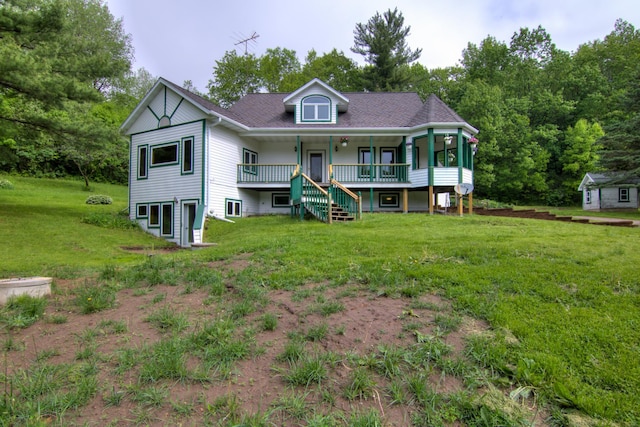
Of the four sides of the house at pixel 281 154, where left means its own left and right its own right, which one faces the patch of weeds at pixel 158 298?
front

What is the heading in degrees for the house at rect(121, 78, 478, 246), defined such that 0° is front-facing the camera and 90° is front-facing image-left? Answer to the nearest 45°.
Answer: approximately 0°

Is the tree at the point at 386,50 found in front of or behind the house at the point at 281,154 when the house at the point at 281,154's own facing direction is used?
behind

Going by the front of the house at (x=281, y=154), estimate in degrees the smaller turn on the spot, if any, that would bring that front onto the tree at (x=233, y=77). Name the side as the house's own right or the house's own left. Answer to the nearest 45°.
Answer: approximately 180°

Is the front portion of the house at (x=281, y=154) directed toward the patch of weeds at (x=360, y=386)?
yes

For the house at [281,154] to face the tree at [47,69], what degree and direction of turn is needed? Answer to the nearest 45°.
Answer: approximately 45° to its right

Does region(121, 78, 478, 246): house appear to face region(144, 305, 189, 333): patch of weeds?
yes

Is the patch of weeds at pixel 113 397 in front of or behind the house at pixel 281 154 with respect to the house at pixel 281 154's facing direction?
in front

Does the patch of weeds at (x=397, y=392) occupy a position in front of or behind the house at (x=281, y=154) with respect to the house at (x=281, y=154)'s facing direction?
in front

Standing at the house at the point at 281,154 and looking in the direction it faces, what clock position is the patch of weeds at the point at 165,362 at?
The patch of weeds is roughly at 12 o'clock from the house.

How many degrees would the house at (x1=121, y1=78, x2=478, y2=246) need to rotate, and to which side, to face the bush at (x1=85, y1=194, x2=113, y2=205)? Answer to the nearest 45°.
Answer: approximately 90° to its right

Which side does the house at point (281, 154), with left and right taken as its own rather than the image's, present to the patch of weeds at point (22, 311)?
front

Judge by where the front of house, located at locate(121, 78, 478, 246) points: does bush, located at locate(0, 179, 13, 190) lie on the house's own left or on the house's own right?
on the house's own right

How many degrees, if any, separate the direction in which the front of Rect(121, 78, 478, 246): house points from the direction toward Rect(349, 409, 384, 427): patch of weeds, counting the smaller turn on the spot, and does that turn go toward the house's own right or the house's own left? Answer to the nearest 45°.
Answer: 0° — it already faces it

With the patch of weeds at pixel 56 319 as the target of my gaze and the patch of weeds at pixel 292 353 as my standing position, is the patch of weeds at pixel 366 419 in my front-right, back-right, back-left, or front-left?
back-left

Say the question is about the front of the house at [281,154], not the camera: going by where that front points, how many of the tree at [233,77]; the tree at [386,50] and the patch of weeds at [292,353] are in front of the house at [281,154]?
1
